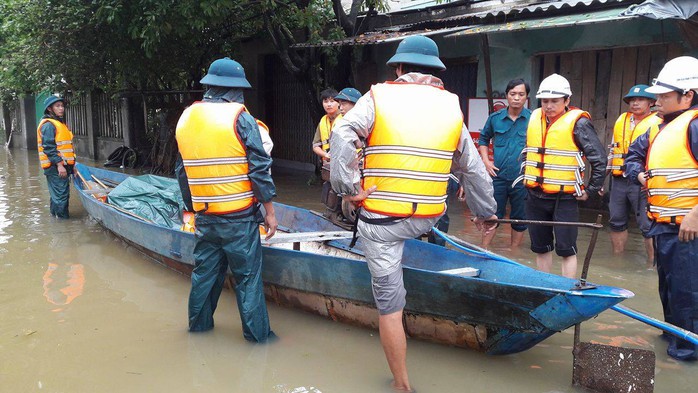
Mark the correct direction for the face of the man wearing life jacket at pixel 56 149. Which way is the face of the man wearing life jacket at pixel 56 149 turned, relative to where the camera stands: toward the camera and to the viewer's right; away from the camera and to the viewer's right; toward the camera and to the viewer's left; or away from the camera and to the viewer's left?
toward the camera and to the viewer's right

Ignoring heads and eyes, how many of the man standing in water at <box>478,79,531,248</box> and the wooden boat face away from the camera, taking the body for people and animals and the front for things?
0

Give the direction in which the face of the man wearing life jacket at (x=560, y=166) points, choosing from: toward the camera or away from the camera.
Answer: toward the camera

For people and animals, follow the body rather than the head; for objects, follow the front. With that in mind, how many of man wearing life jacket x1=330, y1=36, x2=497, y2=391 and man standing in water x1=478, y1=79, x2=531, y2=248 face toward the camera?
1

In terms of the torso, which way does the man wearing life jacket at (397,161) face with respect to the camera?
away from the camera

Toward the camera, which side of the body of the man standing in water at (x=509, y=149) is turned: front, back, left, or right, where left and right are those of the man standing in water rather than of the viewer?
front

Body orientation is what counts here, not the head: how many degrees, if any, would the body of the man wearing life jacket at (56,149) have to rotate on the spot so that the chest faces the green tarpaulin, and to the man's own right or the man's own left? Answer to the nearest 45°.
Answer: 0° — they already face it

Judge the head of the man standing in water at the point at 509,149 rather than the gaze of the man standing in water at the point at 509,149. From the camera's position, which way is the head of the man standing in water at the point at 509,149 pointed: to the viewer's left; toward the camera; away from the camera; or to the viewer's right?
toward the camera

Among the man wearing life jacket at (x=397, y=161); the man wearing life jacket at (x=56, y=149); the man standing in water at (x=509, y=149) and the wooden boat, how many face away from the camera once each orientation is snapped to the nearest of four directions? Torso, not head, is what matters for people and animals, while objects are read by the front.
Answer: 1

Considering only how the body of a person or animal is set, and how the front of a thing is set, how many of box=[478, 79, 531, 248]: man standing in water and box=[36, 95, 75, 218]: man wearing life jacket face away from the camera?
0

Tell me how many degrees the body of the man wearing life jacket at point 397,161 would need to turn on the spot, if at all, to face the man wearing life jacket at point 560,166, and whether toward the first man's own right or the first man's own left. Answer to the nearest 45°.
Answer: approximately 45° to the first man's own right

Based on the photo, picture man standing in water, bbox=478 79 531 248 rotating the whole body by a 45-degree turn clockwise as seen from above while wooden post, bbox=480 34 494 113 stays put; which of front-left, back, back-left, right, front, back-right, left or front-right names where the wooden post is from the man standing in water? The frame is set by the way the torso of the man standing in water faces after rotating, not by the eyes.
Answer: back-right

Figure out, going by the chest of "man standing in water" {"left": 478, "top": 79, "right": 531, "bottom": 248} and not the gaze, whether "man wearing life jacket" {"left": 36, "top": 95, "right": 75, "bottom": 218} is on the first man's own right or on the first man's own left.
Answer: on the first man's own right

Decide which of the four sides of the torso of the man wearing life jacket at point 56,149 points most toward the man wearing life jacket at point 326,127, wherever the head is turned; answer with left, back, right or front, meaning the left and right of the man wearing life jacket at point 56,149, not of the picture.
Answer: front

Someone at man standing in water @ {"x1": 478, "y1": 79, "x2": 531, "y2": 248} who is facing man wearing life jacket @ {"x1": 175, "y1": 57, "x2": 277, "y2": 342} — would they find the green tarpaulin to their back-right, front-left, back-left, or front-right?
front-right

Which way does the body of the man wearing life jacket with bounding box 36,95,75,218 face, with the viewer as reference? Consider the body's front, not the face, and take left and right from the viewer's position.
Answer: facing the viewer and to the right of the viewer

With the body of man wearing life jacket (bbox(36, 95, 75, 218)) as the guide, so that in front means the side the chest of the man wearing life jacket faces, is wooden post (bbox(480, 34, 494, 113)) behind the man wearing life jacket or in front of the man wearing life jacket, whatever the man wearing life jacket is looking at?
in front

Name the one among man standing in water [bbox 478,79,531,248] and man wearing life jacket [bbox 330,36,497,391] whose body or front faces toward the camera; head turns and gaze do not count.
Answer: the man standing in water
